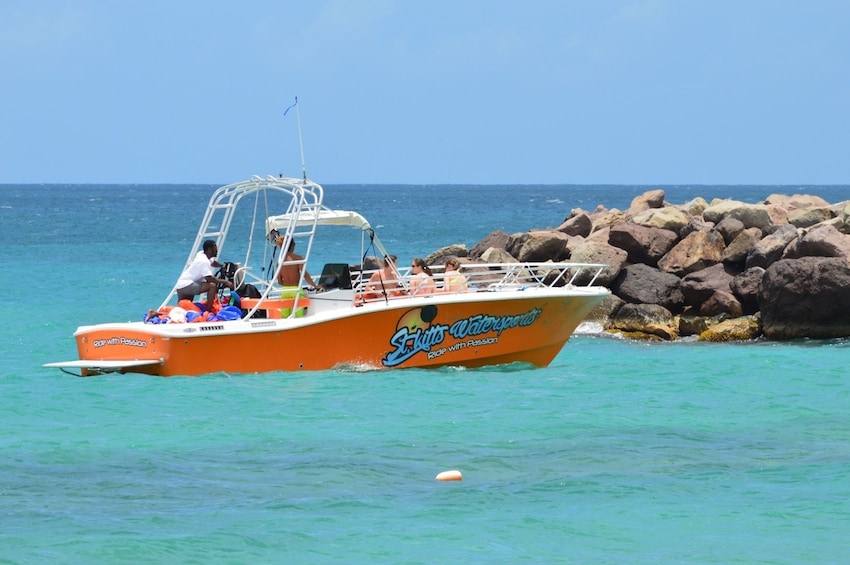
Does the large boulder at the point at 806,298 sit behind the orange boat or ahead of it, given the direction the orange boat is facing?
ahead

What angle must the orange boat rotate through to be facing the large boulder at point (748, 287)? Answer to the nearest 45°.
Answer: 0° — it already faces it

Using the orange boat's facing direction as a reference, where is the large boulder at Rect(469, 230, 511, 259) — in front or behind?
in front

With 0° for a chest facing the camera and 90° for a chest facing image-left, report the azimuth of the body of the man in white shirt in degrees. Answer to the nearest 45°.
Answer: approximately 270°

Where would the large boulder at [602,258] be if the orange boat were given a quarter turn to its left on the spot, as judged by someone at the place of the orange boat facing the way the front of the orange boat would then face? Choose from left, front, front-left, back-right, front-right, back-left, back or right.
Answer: right

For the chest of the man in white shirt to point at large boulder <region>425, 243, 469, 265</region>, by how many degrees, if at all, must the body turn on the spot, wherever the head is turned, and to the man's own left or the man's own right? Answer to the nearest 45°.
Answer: approximately 45° to the man's own left

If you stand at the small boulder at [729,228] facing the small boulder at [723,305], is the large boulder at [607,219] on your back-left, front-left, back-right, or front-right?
back-right

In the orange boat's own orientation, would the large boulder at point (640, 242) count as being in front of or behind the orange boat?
in front

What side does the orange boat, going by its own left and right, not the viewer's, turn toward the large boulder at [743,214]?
front

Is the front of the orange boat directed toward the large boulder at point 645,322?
yes

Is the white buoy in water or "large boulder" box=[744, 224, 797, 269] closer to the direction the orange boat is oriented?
the large boulder

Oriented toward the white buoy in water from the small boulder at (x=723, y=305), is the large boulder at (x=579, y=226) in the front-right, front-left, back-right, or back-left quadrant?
back-right

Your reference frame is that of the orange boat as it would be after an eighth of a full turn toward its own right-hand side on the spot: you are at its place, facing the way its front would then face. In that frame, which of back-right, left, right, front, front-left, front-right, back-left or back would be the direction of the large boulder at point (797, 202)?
front-left

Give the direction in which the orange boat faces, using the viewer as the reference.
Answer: facing away from the viewer and to the right of the viewer
